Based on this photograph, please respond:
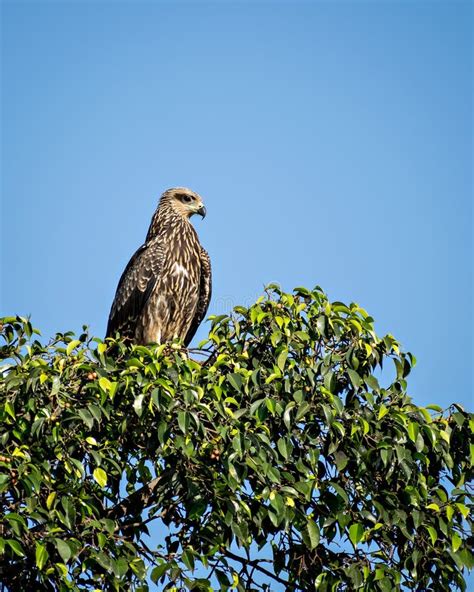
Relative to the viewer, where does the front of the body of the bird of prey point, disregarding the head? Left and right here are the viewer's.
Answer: facing the viewer and to the right of the viewer
